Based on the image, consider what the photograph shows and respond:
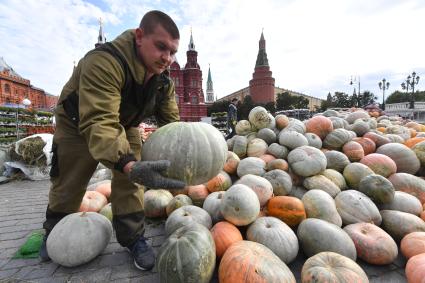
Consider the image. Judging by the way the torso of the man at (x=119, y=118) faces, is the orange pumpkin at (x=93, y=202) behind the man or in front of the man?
behind

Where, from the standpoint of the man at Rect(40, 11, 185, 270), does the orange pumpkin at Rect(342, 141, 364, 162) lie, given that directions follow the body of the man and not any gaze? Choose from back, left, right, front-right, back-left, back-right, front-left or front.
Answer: front-left

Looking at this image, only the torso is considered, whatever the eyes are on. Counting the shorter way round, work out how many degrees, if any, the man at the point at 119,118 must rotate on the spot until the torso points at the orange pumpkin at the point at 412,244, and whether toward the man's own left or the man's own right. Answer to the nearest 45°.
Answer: approximately 45° to the man's own left

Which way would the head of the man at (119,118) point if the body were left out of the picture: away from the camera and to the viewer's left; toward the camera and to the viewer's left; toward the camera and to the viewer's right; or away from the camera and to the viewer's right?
toward the camera and to the viewer's right

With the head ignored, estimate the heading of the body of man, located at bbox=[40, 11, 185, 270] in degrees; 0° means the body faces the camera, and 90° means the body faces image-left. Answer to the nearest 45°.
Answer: approximately 315°

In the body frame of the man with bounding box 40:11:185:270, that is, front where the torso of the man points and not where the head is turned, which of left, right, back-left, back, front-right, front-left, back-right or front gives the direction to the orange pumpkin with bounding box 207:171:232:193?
left

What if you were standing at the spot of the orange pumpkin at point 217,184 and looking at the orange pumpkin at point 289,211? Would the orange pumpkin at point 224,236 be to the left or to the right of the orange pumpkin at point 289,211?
right

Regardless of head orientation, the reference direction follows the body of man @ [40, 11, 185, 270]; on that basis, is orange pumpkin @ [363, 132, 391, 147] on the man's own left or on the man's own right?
on the man's own left
